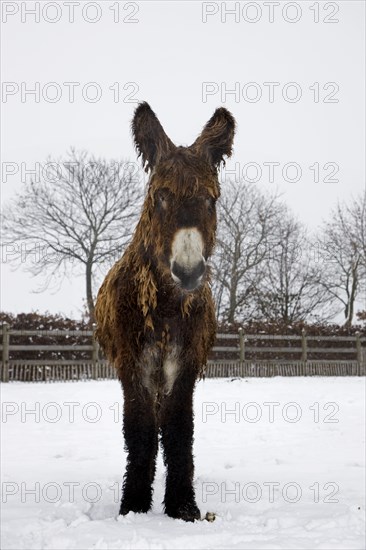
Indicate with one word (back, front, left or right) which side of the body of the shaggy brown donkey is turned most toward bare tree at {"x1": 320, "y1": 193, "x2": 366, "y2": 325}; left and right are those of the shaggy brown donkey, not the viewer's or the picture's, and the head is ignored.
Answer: back

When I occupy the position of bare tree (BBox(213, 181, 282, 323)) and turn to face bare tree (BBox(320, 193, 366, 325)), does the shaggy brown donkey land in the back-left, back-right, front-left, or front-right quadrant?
back-right

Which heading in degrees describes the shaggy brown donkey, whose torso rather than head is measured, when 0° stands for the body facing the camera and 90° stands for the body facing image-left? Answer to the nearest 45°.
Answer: approximately 0°

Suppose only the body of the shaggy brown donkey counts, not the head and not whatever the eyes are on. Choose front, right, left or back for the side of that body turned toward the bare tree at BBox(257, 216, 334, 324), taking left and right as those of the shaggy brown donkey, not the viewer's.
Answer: back

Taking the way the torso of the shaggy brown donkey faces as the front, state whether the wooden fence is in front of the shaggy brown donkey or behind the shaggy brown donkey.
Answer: behind
